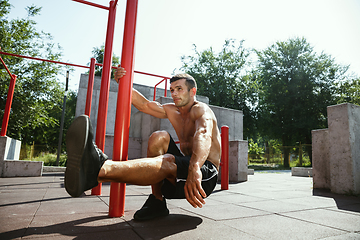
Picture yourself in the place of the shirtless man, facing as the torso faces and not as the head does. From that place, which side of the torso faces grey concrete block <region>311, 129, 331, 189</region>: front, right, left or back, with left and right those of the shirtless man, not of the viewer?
back

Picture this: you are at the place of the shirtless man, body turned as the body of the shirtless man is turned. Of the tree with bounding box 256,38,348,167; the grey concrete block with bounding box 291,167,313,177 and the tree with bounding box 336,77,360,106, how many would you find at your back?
3

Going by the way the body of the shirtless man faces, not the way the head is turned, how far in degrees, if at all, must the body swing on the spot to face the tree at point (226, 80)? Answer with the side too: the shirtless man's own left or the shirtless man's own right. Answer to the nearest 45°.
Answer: approximately 135° to the shirtless man's own right

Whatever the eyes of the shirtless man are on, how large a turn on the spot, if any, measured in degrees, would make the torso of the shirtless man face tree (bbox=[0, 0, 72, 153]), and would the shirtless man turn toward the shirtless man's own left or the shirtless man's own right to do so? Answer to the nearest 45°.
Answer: approximately 90° to the shirtless man's own right

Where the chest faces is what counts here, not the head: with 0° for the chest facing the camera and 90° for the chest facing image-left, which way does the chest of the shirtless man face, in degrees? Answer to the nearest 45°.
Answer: approximately 45°

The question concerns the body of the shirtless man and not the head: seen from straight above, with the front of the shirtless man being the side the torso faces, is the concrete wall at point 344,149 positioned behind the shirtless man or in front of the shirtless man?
behind

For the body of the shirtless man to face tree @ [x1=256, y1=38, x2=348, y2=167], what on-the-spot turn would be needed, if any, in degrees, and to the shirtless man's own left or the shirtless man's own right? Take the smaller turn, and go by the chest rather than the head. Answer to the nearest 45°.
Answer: approximately 180°

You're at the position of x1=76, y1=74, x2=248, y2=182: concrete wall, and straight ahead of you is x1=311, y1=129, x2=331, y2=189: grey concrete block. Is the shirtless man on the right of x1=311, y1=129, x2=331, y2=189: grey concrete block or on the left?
right

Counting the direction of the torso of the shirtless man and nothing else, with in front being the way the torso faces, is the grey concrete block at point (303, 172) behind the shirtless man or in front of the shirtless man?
behind

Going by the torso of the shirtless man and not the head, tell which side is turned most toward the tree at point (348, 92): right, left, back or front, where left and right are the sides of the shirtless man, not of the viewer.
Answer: back

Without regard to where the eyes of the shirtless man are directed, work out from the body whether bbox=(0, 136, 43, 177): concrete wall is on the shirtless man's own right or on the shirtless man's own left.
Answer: on the shirtless man's own right
